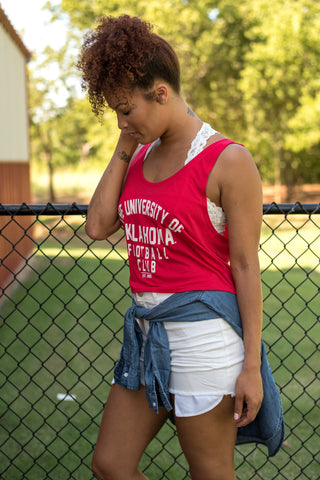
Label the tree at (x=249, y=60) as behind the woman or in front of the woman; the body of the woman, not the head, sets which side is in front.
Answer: behind

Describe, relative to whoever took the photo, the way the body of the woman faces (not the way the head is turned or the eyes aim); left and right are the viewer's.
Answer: facing the viewer and to the left of the viewer
